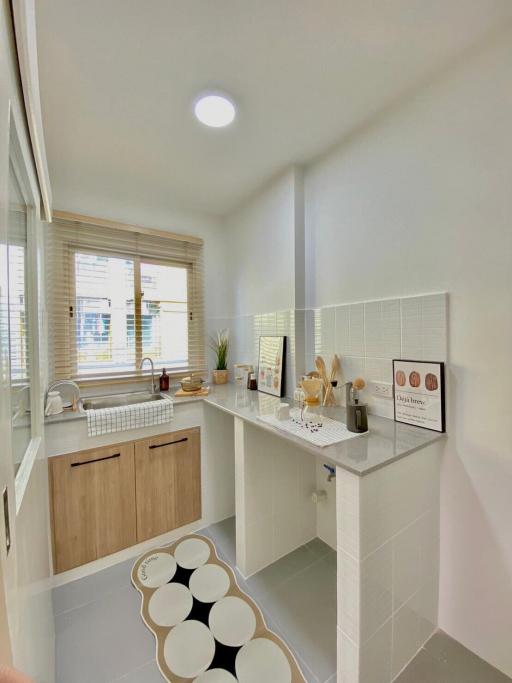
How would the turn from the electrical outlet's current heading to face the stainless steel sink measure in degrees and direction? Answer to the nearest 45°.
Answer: approximately 45° to its right

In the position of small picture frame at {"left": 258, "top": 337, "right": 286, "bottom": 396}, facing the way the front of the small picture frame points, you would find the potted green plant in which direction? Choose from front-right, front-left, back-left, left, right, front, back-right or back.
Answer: right

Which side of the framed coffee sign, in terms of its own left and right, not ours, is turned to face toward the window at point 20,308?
front

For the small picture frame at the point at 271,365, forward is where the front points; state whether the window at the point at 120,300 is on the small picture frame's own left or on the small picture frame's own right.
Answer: on the small picture frame's own right

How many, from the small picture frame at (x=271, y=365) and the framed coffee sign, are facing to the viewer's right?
0

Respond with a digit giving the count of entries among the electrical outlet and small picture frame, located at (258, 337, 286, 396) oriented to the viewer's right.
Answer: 0

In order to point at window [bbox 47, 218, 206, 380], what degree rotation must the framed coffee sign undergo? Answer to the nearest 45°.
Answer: approximately 45° to its right

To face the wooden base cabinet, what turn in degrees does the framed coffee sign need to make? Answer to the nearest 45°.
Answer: approximately 45° to its right

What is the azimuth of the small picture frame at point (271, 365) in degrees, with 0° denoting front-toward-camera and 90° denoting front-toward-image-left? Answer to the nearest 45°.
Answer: approximately 45°
